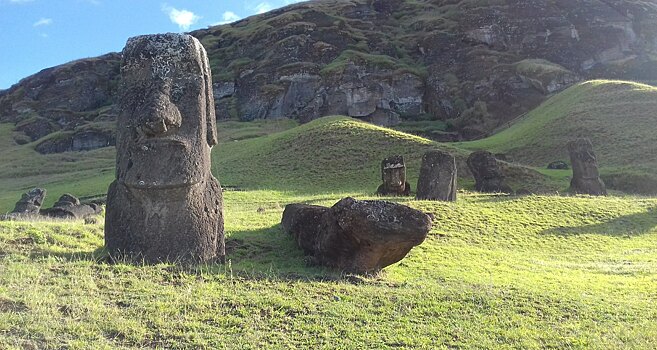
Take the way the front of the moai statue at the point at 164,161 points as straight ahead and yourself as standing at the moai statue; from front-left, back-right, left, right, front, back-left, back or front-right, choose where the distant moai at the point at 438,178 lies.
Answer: back-left

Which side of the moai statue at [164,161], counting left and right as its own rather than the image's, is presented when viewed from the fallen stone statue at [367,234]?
left

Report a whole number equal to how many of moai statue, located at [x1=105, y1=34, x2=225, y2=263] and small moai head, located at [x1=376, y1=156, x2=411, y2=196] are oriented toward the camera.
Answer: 2

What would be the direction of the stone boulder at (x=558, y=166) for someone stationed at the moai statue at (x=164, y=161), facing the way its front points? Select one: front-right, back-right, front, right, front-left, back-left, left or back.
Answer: back-left

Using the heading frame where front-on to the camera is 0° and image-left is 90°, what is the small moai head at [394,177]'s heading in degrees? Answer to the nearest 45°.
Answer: approximately 0°

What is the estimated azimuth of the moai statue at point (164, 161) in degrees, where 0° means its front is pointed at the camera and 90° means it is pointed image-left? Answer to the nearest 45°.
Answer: approximately 0°

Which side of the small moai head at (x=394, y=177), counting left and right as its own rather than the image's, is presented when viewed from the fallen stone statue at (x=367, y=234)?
front

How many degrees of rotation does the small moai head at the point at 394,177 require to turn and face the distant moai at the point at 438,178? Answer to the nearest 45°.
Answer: approximately 45° to its left
